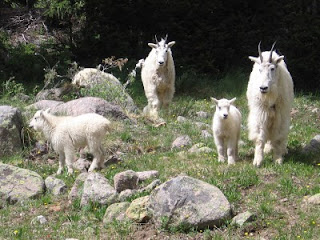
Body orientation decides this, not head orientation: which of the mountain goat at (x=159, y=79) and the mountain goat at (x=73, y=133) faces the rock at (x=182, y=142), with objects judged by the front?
the mountain goat at (x=159, y=79)

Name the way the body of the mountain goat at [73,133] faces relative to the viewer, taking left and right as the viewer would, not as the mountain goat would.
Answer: facing to the left of the viewer

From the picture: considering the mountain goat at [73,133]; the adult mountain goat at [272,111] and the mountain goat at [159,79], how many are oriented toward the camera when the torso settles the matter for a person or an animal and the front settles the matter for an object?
2

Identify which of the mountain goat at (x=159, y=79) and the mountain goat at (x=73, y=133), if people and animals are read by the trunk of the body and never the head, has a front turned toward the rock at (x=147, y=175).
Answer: the mountain goat at (x=159, y=79)

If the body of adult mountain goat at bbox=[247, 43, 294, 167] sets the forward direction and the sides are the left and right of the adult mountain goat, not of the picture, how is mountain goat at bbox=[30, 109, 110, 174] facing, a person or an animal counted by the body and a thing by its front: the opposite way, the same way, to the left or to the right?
to the right

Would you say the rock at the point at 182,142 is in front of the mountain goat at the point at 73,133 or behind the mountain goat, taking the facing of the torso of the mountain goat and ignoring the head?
behind

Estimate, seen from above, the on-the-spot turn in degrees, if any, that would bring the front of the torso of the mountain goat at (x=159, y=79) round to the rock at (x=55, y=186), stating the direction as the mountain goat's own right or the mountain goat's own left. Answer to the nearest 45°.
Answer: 0° — it already faces it

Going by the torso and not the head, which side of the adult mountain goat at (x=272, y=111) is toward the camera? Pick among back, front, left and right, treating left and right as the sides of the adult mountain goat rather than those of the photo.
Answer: front

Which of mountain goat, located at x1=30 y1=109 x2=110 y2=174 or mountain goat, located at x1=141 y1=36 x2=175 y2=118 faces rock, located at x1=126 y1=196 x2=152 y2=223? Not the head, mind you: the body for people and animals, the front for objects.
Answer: mountain goat, located at x1=141 y1=36 x2=175 y2=118

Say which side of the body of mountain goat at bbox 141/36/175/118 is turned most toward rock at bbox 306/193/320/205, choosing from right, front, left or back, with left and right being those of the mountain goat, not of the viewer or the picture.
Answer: front

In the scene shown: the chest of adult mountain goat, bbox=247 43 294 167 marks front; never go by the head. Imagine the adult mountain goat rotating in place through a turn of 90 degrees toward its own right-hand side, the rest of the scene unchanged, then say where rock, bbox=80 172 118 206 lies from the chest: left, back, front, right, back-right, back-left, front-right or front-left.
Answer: front-left

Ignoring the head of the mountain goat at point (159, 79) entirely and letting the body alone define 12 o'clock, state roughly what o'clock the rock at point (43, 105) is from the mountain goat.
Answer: The rock is roughly at 2 o'clock from the mountain goat.

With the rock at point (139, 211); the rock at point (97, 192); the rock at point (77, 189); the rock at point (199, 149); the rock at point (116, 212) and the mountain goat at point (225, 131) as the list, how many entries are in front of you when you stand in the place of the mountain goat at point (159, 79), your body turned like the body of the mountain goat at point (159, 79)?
6

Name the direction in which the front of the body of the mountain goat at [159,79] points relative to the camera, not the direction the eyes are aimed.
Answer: toward the camera

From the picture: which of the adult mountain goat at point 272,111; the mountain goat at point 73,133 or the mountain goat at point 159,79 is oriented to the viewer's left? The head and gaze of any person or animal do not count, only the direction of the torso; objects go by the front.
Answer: the mountain goat at point 73,133
